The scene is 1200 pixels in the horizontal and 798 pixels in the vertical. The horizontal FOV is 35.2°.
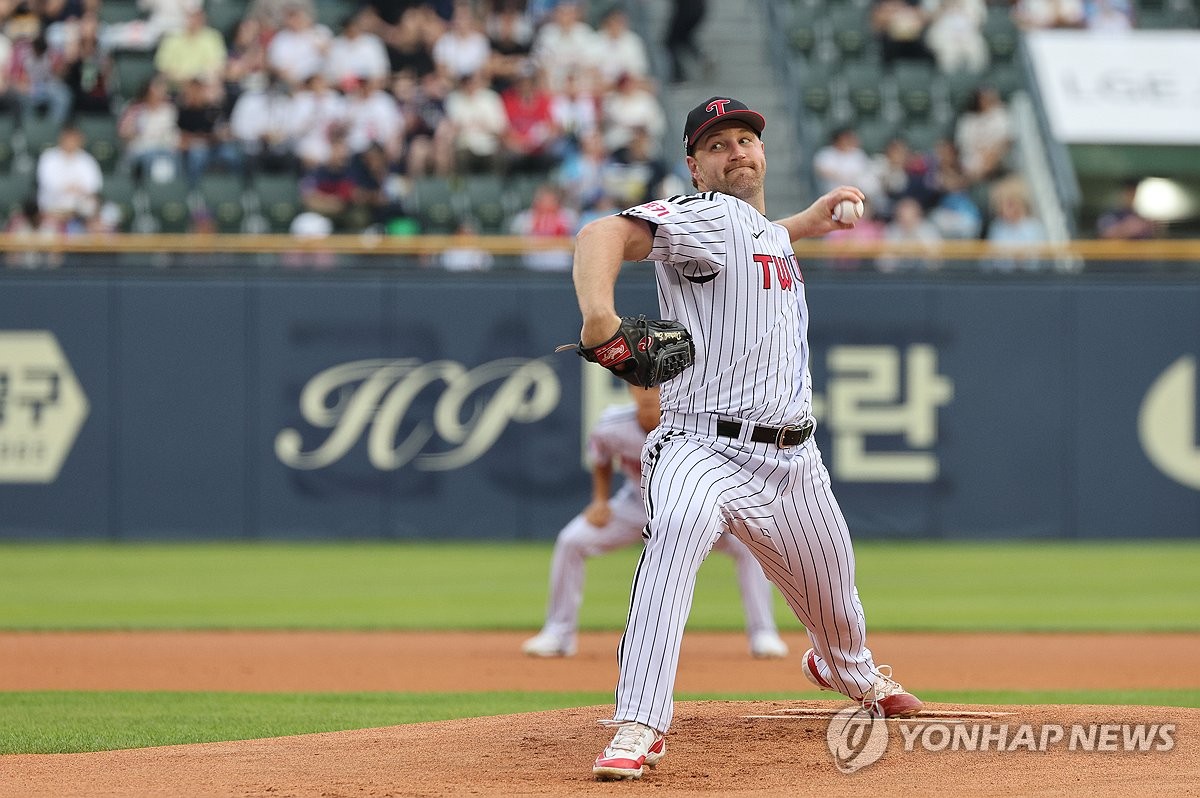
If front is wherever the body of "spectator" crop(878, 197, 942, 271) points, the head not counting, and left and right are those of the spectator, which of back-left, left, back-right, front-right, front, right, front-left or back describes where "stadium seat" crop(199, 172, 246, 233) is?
right

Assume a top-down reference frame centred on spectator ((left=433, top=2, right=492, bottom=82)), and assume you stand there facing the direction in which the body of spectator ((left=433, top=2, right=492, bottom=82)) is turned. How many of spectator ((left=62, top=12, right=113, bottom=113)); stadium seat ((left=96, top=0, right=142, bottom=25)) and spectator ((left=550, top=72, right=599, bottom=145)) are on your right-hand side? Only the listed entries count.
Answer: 2

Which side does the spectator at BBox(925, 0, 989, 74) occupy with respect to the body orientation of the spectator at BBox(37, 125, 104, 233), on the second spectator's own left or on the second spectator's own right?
on the second spectator's own left

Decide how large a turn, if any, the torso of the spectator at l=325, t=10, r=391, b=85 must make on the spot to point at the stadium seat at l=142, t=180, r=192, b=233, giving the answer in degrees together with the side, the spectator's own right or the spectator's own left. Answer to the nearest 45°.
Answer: approximately 45° to the spectator's own right

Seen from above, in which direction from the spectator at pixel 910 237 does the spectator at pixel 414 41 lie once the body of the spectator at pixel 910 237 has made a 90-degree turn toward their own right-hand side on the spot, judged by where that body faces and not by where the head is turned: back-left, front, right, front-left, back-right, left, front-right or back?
front

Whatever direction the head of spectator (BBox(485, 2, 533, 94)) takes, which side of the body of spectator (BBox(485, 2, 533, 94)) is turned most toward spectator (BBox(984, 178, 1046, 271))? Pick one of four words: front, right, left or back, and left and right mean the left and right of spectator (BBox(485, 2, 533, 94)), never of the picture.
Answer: left

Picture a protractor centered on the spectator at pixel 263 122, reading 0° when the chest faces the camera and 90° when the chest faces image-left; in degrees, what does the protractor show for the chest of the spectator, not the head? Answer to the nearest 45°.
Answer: approximately 0°

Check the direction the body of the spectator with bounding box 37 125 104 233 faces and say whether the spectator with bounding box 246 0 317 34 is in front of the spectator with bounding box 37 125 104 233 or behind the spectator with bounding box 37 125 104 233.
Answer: behind

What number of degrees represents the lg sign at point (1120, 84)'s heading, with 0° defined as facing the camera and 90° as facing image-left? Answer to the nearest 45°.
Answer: approximately 0°

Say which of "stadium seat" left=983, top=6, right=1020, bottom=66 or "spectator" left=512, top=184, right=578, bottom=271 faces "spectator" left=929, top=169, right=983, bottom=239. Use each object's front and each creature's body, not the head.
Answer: the stadium seat

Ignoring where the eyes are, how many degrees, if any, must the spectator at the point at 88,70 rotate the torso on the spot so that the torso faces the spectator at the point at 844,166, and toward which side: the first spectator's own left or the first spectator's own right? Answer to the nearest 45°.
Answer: approximately 90° to the first spectator's own left
